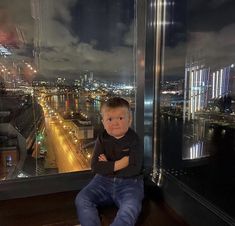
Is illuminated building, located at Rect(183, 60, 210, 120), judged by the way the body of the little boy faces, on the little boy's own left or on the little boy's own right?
on the little boy's own left

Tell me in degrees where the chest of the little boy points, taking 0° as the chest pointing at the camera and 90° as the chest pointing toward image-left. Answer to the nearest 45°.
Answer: approximately 0°
